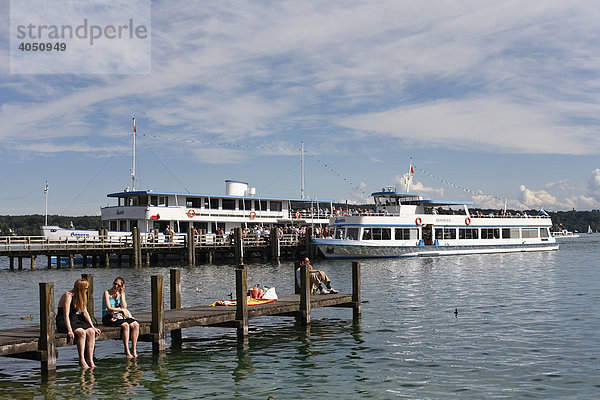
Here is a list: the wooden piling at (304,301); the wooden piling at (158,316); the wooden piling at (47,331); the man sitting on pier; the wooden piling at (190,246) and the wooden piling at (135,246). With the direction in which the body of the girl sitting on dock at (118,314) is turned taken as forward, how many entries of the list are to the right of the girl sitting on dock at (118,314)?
1

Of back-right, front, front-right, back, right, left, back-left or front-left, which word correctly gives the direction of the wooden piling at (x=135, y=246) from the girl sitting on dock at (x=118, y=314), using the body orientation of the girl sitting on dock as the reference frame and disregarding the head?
back-left

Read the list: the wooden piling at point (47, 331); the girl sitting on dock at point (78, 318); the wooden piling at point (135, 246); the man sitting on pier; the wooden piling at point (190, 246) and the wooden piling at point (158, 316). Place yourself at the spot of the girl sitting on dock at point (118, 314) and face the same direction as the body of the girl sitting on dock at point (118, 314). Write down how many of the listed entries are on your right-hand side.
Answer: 2

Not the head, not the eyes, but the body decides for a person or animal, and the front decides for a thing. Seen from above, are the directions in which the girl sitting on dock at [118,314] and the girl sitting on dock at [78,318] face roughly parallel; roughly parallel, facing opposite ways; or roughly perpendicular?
roughly parallel

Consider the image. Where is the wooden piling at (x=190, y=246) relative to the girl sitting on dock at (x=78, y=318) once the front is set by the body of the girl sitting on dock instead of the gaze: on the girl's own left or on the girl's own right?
on the girl's own left

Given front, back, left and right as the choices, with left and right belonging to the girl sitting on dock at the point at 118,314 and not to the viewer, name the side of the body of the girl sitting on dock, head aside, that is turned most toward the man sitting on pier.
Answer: left

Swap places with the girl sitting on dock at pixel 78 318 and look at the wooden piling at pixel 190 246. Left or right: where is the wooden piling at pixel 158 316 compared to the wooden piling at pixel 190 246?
right

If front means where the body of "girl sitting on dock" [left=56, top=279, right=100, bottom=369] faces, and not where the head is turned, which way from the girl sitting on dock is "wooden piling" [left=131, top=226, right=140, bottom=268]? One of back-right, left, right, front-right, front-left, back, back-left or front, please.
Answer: back-left

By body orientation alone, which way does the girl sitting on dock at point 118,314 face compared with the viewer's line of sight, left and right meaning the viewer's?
facing the viewer and to the right of the viewer

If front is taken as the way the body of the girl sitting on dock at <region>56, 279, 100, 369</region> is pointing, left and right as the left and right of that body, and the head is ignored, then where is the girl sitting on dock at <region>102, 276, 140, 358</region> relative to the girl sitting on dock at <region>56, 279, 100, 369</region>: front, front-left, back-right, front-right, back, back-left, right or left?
left

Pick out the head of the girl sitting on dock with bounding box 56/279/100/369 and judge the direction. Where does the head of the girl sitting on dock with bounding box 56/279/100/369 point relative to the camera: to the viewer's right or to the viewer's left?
to the viewer's right

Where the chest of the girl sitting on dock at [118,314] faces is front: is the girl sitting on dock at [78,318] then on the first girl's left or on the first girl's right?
on the first girl's right

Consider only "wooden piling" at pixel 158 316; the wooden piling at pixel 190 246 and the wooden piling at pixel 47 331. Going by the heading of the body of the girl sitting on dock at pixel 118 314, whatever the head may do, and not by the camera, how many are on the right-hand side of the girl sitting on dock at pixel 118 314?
1

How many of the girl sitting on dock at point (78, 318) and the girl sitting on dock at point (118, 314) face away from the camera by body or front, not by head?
0

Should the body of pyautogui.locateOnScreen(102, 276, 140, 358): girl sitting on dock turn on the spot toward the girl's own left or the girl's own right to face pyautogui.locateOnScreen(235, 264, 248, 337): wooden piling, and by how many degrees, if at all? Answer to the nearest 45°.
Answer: approximately 90° to the girl's own left
